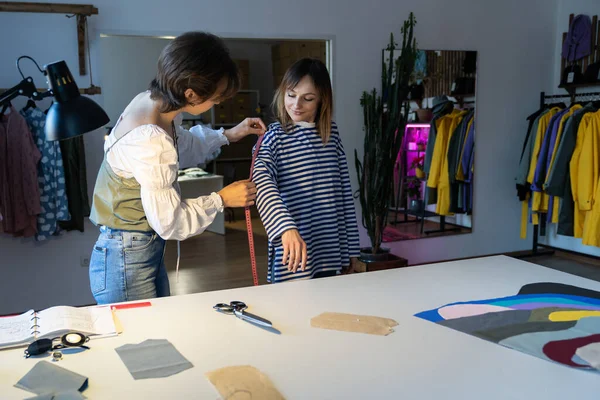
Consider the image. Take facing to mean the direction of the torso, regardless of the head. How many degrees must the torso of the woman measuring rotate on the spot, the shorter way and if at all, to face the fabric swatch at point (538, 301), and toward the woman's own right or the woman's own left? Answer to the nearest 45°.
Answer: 0° — they already face it

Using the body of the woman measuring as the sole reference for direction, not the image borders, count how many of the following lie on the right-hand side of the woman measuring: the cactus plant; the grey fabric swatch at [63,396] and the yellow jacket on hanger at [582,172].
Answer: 1

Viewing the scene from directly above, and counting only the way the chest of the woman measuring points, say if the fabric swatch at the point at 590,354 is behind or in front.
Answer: in front

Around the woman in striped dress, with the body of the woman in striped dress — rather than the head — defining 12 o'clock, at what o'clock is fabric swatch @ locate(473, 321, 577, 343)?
The fabric swatch is roughly at 11 o'clock from the woman in striped dress.

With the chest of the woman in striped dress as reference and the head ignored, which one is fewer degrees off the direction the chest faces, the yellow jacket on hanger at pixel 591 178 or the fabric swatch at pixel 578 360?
the fabric swatch

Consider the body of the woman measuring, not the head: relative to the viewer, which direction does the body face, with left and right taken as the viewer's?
facing to the right of the viewer

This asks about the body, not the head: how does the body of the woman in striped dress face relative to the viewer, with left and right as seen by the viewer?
facing the viewer

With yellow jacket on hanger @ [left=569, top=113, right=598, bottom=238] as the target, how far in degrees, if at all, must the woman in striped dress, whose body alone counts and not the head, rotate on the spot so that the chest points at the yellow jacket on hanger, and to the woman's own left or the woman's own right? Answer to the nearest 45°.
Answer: approximately 135° to the woman's own left

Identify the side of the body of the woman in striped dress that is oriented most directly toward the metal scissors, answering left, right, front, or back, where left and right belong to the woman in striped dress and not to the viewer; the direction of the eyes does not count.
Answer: front

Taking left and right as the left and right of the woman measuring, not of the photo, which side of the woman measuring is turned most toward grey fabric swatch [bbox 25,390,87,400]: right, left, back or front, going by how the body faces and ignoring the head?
right

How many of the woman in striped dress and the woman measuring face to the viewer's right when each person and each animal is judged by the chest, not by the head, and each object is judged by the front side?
1

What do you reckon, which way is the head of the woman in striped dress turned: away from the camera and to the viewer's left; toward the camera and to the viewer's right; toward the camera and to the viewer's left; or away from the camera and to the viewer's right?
toward the camera and to the viewer's left

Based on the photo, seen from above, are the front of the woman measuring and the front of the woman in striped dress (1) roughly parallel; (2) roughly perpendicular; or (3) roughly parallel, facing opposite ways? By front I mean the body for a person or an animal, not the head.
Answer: roughly perpendicular

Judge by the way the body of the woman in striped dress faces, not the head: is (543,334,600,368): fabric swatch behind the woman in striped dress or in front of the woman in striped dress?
in front

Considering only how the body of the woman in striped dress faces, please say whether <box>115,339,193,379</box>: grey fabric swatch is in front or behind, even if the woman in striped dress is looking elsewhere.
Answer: in front

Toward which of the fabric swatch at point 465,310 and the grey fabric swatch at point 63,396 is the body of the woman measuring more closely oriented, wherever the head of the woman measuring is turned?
the fabric swatch
